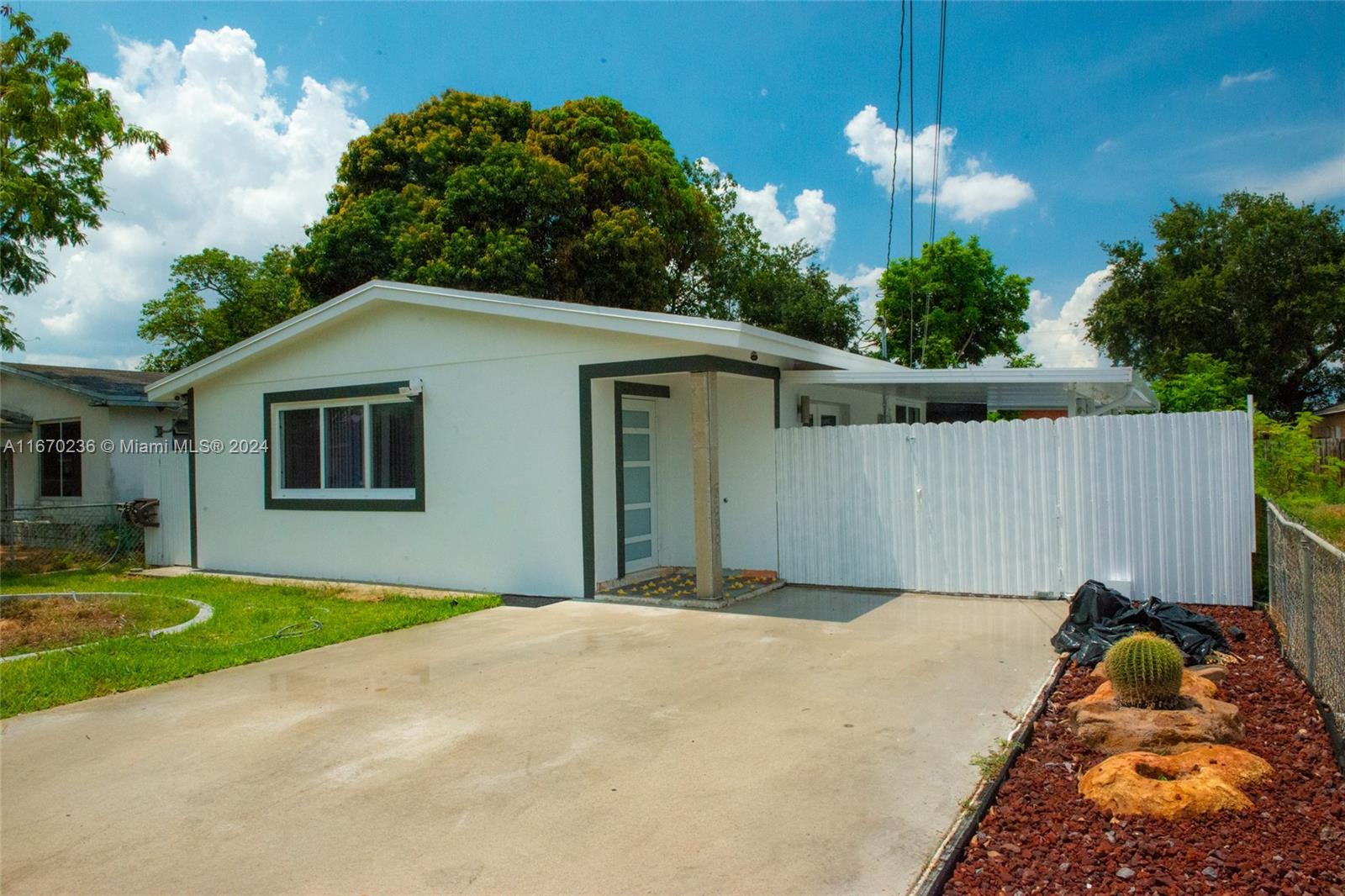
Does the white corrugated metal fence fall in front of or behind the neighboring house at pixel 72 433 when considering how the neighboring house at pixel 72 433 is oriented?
in front

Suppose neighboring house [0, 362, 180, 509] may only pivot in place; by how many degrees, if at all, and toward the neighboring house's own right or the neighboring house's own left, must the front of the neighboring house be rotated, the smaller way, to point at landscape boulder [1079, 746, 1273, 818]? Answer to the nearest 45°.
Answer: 0° — it already faces it

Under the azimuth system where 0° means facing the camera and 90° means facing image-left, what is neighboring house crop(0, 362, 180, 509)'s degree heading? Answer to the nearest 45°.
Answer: approximately 0°

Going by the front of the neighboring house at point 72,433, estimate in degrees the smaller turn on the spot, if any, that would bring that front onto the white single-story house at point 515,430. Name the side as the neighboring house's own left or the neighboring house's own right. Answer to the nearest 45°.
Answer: approximately 45° to the neighboring house's own left

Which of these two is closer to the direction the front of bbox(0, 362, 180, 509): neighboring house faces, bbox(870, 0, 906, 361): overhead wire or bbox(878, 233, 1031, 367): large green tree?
the overhead wire

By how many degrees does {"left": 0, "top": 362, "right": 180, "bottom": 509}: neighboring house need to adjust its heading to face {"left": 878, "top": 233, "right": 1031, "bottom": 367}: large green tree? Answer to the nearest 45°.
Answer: approximately 90° to its left

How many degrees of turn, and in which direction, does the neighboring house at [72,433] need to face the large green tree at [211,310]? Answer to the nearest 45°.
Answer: approximately 180°
